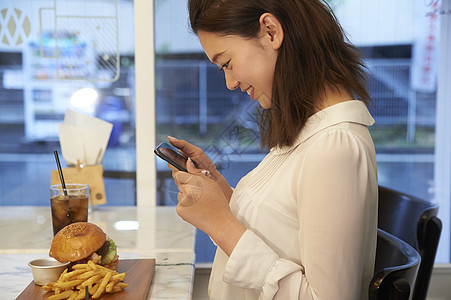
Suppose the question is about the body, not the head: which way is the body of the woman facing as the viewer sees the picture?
to the viewer's left

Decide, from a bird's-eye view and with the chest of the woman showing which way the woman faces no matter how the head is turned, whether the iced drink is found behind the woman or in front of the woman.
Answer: in front

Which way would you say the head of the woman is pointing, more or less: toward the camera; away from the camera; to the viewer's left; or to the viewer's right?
to the viewer's left
